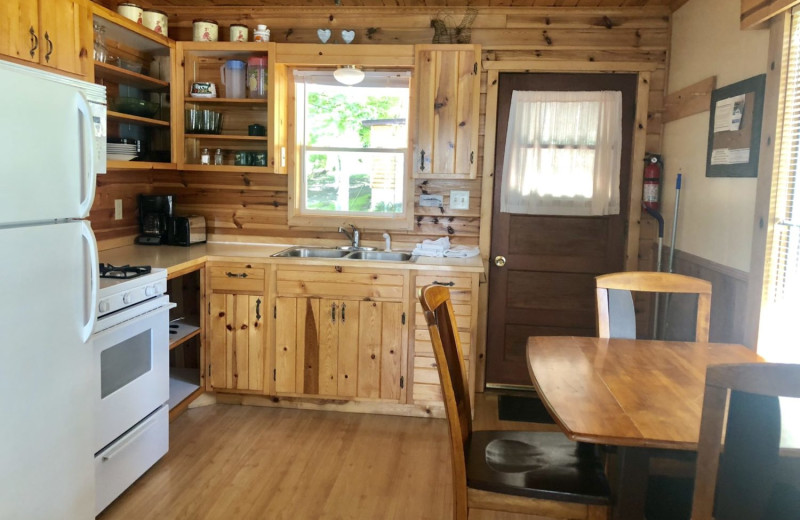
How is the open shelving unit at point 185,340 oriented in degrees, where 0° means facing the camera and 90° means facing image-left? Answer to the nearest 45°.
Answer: approximately 315°

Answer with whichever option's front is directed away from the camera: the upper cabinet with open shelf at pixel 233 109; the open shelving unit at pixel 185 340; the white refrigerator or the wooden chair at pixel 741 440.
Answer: the wooden chair

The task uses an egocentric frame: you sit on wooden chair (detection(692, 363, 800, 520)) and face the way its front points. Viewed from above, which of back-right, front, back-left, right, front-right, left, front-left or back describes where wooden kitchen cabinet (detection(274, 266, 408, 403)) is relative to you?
front-left

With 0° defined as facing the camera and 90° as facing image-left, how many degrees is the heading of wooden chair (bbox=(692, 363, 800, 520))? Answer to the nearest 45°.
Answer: approximately 180°

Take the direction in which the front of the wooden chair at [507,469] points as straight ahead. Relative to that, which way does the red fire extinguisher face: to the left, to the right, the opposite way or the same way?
to the right

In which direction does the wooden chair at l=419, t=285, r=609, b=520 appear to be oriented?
to the viewer's right

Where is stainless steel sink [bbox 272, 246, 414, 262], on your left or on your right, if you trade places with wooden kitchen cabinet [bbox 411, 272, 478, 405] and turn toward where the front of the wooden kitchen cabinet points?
on your right

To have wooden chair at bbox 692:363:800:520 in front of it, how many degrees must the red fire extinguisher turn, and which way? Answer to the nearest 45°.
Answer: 0° — it already faces it

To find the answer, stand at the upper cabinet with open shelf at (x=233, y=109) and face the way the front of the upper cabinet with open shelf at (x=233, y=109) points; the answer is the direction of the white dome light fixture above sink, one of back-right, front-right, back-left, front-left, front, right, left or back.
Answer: front-left

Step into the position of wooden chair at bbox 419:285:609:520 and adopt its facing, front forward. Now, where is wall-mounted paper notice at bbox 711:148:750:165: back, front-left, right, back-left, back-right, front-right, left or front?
front-left

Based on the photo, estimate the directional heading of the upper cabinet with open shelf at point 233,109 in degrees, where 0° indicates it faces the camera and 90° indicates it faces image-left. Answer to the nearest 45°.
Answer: approximately 0°

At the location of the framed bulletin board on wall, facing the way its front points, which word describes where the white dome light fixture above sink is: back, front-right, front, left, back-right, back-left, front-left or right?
front-right

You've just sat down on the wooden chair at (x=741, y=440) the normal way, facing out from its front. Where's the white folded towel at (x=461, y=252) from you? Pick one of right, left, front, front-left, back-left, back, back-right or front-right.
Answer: front-left

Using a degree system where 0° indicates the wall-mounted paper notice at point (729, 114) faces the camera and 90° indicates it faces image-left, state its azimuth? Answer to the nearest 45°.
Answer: approximately 45°
